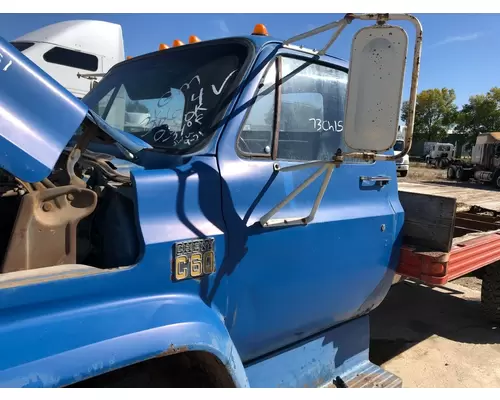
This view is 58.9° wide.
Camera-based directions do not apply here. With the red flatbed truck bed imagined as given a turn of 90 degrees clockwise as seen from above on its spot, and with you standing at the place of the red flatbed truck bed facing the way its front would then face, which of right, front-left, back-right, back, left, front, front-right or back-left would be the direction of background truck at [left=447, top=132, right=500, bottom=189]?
front-right

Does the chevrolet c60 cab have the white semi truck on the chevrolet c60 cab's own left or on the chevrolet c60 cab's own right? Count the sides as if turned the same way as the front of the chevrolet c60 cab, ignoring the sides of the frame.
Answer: on the chevrolet c60 cab's own right

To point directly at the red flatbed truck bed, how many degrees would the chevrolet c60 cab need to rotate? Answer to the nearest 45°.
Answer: approximately 180°

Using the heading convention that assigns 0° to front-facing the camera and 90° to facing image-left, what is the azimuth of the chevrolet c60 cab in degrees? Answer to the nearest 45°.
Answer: approximately 45°

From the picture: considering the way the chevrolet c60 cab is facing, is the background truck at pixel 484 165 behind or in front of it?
behind

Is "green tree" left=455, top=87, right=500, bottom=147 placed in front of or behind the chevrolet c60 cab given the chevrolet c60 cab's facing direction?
behind

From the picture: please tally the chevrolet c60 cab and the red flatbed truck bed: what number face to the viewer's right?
0

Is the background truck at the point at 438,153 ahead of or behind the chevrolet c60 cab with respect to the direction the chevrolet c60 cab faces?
behind

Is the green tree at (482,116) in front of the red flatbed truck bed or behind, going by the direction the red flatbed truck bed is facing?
behind

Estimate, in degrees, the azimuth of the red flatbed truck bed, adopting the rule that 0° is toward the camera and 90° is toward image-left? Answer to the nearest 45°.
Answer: approximately 45°

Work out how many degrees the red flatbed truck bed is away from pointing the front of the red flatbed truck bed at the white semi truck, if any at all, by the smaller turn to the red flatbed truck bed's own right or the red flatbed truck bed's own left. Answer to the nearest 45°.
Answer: approximately 90° to the red flatbed truck bed's own right

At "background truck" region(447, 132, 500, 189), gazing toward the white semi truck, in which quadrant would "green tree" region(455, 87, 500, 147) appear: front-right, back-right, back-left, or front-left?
back-right

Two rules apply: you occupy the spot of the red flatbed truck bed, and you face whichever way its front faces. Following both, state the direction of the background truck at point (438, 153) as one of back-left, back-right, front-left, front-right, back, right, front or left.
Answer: back-right
